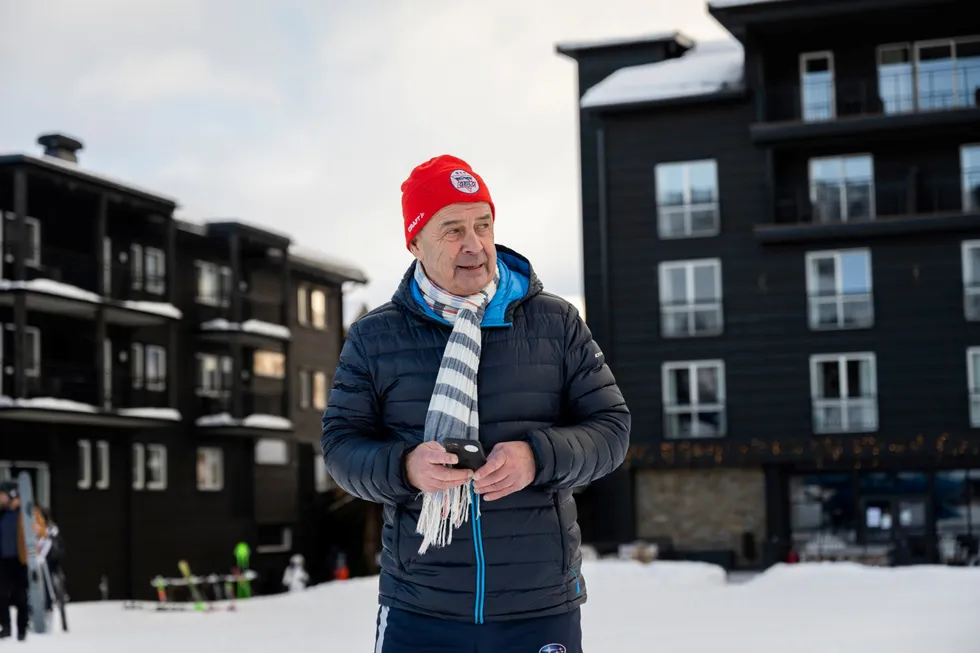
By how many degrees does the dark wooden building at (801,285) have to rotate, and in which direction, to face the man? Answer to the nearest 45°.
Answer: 0° — it already faces them

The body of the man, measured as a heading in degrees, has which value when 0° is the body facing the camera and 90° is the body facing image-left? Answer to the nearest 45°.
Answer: approximately 0°

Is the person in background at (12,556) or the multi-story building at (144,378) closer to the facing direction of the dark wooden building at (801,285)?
the person in background

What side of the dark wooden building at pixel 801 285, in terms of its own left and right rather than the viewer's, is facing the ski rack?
right

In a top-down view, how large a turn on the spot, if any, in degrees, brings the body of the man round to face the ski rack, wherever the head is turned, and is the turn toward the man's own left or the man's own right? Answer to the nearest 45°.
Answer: approximately 180°

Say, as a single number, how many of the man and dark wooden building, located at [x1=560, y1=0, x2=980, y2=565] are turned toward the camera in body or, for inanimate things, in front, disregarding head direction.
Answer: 2

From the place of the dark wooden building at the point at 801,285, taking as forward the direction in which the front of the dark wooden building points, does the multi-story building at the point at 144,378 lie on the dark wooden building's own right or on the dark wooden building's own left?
on the dark wooden building's own right

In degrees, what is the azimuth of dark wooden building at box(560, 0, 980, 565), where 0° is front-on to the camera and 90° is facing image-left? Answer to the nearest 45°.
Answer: approximately 0°

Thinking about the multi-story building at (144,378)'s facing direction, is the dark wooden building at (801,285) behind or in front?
in front
